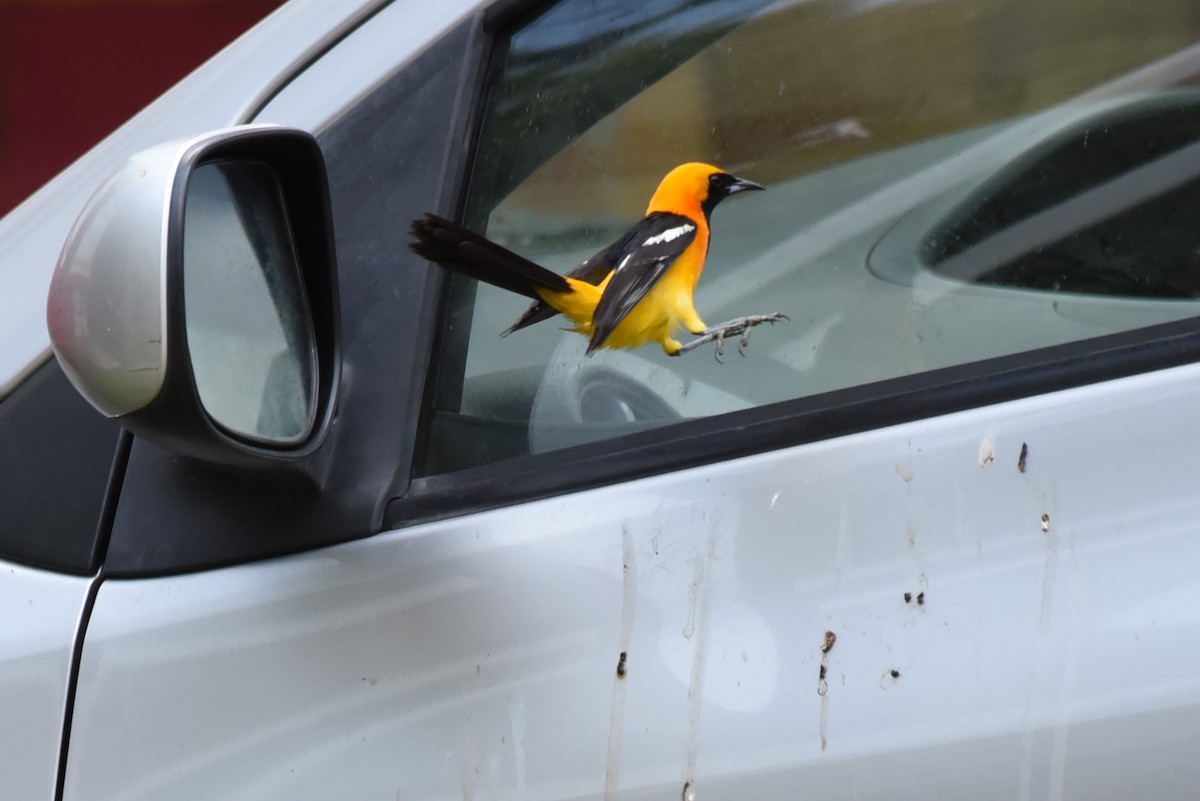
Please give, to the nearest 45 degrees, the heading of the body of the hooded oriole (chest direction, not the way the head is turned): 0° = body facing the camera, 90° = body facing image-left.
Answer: approximately 270°
